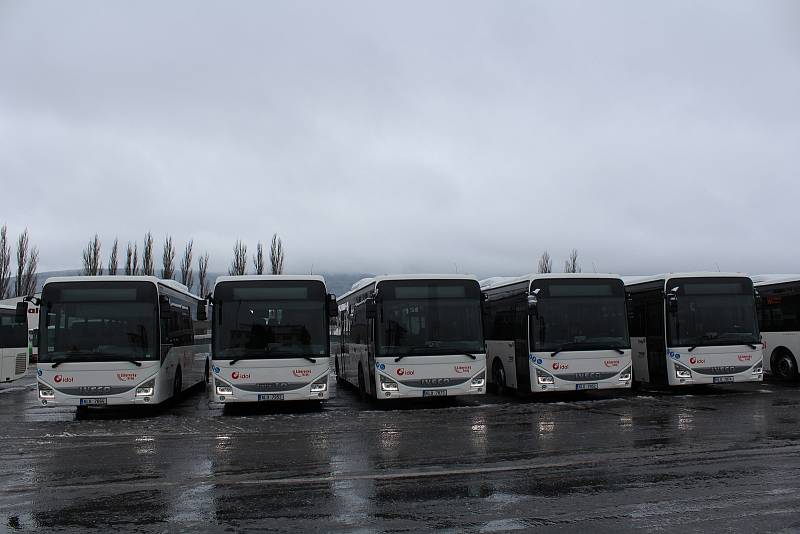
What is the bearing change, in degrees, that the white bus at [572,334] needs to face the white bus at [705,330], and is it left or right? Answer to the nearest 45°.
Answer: approximately 90° to its left

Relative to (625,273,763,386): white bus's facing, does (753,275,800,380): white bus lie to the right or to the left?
on its left

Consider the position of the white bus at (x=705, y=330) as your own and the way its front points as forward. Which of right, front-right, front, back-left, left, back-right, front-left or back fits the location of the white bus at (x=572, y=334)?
right

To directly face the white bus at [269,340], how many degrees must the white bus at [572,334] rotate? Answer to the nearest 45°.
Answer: approximately 90° to its right

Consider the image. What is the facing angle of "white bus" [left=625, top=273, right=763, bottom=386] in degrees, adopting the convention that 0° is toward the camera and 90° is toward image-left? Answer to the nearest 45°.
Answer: approximately 315°

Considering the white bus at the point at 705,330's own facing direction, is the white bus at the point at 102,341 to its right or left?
on its right

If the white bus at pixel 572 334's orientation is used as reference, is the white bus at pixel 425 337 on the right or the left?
on its right

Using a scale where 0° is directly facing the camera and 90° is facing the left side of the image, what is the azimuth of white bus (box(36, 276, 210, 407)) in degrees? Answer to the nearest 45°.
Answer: approximately 0°

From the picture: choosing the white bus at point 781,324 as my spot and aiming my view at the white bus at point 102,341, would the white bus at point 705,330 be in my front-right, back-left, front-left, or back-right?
front-left

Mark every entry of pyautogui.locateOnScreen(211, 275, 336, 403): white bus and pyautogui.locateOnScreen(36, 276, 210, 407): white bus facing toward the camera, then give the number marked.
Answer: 2

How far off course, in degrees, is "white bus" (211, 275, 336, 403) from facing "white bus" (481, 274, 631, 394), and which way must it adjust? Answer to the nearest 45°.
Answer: approximately 90° to its left

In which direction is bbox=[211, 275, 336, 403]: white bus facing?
toward the camera

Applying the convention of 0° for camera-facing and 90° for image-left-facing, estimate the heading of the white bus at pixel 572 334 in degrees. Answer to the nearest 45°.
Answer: approximately 315°

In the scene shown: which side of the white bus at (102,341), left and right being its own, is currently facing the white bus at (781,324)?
left

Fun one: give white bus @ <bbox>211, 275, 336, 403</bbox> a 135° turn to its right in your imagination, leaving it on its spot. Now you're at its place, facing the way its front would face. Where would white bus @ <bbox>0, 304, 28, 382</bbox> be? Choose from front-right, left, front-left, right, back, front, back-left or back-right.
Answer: front

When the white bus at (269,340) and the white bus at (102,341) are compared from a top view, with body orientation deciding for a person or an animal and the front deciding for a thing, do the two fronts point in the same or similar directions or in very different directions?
same or similar directions
